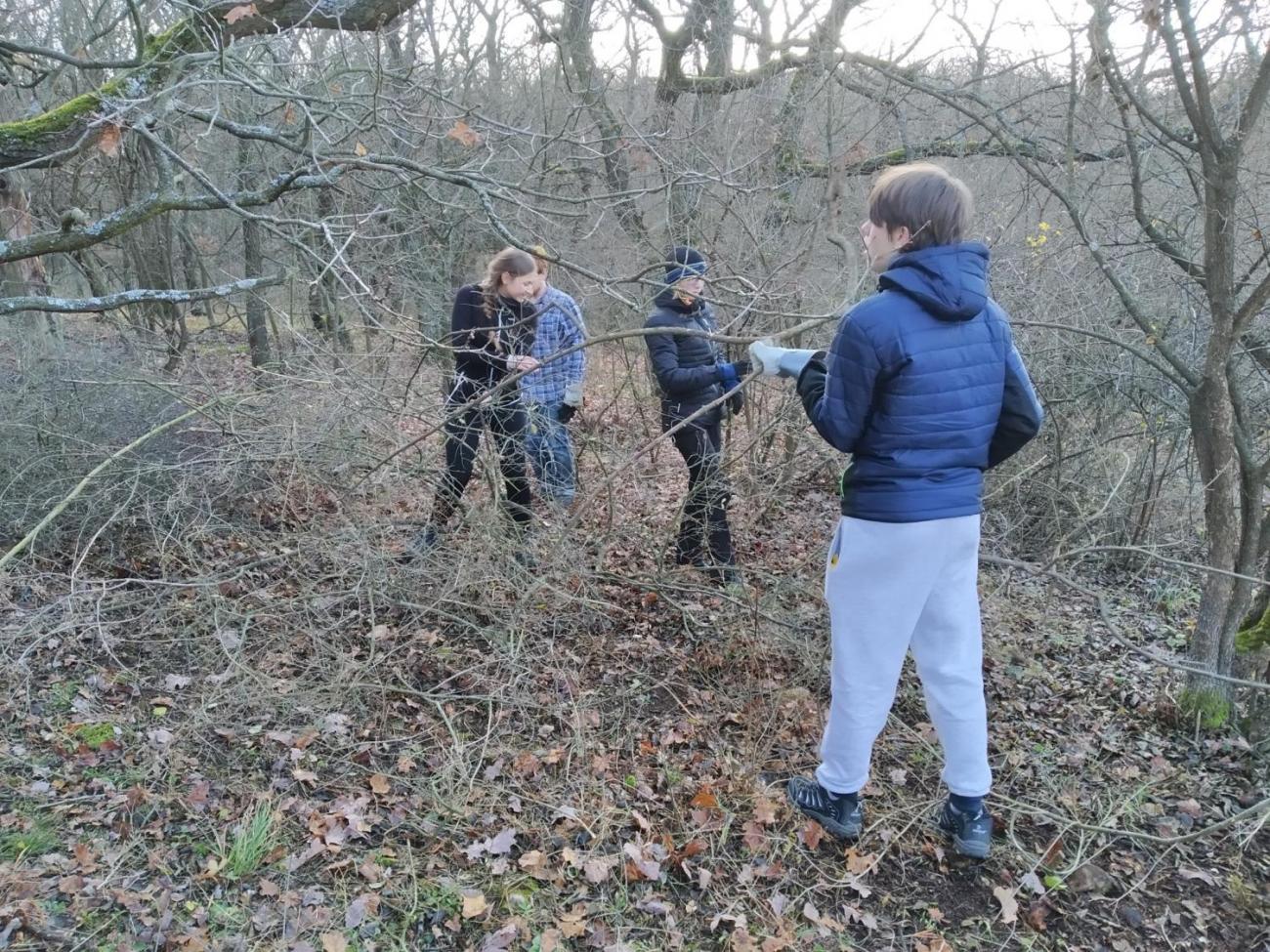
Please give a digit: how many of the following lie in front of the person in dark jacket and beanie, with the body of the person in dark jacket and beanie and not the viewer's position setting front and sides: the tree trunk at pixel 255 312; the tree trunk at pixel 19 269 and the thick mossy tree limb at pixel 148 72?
0

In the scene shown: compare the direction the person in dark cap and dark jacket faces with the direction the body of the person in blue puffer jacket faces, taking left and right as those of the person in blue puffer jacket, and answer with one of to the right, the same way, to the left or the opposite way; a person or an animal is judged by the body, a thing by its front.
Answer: the opposite way

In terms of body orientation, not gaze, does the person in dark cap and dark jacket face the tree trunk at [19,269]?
no

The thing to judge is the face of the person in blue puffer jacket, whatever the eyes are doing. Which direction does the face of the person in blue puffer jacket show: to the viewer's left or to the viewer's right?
to the viewer's left

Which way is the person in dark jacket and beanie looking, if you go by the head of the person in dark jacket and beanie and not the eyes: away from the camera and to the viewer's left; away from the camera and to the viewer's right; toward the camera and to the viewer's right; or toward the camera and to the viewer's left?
toward the camera and to the viewer's right

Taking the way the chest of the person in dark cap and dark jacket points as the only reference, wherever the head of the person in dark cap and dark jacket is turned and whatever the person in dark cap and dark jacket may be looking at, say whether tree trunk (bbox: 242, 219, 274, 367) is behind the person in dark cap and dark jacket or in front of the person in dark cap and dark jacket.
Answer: behind

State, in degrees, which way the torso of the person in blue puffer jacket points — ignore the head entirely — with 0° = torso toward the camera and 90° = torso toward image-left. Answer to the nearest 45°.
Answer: approximately 135°

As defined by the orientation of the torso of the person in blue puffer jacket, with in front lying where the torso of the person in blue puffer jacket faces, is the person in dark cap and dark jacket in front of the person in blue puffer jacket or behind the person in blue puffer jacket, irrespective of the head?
in front

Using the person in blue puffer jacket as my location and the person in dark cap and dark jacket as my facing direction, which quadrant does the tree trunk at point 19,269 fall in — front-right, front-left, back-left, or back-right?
front-left

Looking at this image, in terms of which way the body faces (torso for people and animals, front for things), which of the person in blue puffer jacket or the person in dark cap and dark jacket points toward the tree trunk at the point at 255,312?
the person in blue puffer jacket

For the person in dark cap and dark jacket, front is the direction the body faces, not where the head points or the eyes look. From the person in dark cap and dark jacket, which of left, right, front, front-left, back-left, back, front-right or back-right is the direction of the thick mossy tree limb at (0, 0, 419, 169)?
back-right

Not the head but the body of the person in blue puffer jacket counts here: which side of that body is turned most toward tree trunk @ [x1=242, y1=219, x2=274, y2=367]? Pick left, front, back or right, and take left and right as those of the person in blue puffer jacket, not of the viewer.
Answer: front

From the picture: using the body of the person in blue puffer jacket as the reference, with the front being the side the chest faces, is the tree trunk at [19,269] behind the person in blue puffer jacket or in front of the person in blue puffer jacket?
in front
